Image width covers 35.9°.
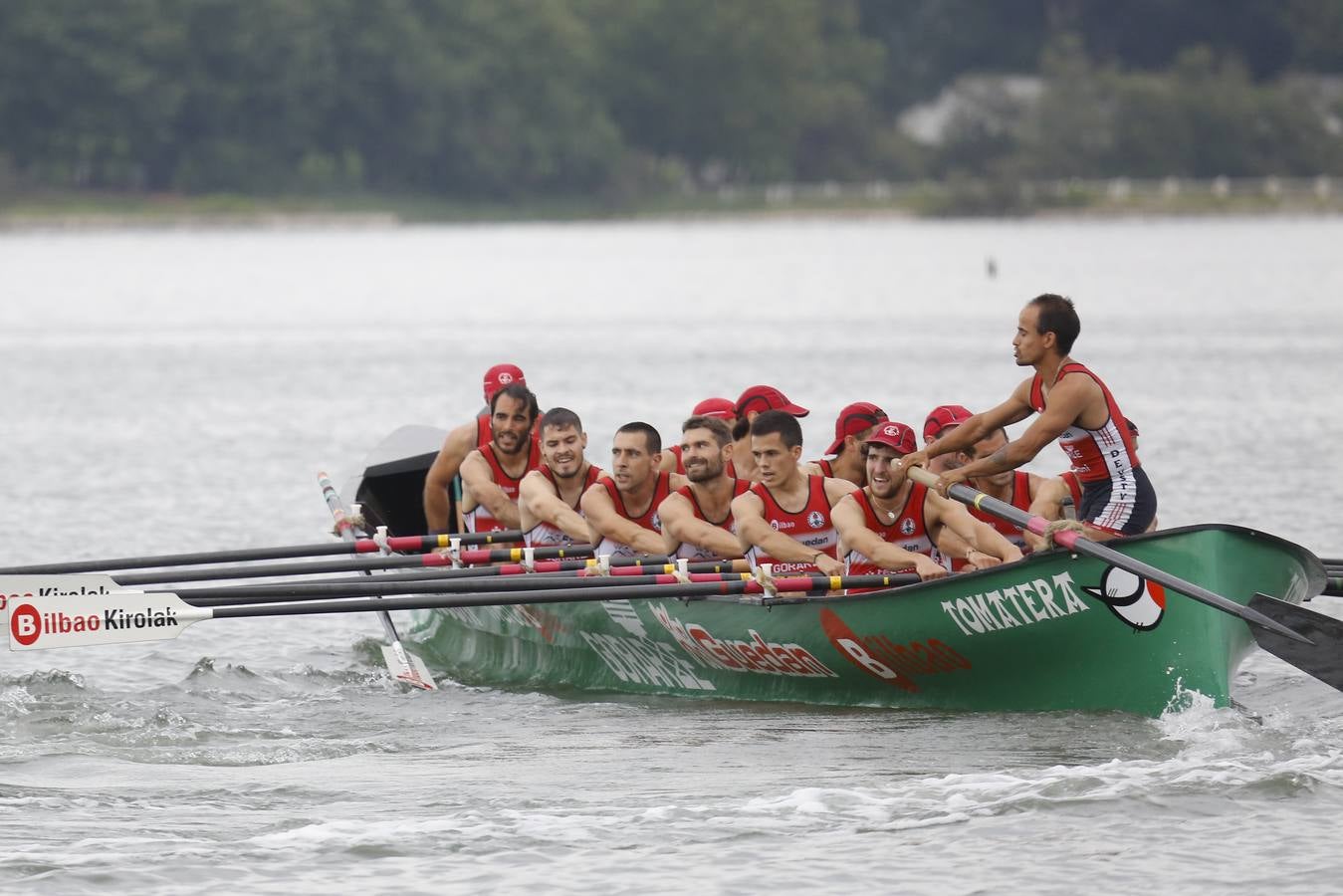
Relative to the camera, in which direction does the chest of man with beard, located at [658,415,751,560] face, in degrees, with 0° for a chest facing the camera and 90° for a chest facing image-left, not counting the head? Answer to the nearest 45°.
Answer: approximately 315°

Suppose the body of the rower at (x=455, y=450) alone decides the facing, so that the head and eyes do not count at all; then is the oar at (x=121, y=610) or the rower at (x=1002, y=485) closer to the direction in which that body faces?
the rower

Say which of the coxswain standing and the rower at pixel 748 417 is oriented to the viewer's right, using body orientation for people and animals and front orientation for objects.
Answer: the rower

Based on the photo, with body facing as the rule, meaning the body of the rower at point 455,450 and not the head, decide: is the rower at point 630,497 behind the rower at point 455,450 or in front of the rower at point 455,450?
in front

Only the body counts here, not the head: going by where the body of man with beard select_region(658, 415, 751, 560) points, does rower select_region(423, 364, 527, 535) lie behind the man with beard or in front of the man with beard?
behind

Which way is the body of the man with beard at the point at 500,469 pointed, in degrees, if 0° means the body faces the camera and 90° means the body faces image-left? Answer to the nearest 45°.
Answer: approximately 315°

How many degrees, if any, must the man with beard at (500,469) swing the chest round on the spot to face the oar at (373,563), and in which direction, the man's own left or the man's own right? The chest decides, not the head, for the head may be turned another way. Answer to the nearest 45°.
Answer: approximately 90° to the man's own right

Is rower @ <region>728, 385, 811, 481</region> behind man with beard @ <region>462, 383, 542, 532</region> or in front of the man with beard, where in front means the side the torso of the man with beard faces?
in front

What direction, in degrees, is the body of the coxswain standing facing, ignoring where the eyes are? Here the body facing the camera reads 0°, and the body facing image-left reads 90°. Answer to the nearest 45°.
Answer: approximately 90°

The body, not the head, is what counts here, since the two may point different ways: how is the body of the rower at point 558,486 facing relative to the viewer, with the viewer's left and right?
facing the viewer and to the right of the viewer

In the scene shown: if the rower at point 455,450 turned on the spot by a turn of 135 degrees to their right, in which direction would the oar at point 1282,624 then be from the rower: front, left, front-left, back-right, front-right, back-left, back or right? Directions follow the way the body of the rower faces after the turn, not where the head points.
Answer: back-left

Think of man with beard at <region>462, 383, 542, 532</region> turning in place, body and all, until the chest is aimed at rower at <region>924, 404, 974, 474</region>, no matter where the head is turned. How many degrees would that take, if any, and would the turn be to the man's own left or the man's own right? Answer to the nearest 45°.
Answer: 0° — they already face them
